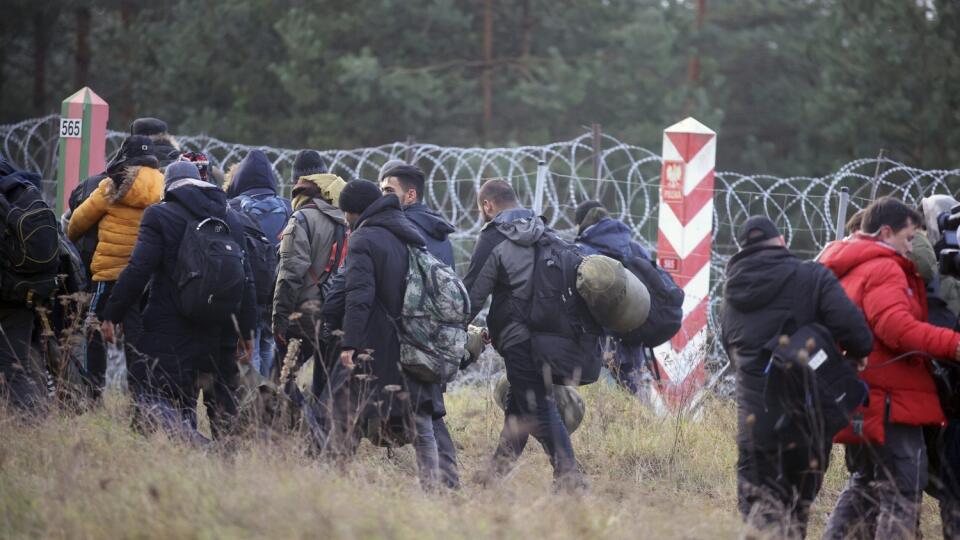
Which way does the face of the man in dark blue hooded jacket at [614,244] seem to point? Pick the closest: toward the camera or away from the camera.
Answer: away from the camera

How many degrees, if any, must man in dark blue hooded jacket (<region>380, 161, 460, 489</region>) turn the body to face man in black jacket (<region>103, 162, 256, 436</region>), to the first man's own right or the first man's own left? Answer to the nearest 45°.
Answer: approximately 45° to the first man's own left

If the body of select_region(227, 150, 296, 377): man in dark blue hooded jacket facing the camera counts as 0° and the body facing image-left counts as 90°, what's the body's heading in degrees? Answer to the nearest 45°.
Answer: approximately 135°

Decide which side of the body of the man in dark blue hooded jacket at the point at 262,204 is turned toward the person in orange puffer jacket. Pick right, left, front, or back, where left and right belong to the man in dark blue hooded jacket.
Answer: left
